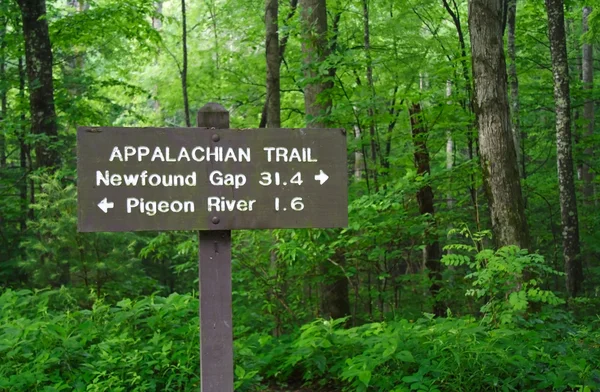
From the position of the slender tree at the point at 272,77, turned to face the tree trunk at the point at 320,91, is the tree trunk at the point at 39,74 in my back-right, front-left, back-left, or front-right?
back-right

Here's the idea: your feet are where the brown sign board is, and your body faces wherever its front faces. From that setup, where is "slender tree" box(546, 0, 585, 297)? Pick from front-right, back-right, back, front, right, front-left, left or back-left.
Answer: back-left

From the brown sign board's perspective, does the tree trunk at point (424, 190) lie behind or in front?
behind

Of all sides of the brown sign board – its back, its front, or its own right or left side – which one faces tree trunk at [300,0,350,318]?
back

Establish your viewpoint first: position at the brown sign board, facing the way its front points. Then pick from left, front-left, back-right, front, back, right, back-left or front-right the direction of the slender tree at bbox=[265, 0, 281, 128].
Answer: back

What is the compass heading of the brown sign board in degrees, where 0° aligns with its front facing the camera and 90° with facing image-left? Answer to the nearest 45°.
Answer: approximately 0°

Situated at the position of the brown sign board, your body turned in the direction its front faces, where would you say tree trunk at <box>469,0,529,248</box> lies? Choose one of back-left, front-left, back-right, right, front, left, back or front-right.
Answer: back-left

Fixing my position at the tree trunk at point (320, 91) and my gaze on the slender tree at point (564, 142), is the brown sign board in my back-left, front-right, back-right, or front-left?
back-right

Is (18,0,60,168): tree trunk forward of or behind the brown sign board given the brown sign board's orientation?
behind
